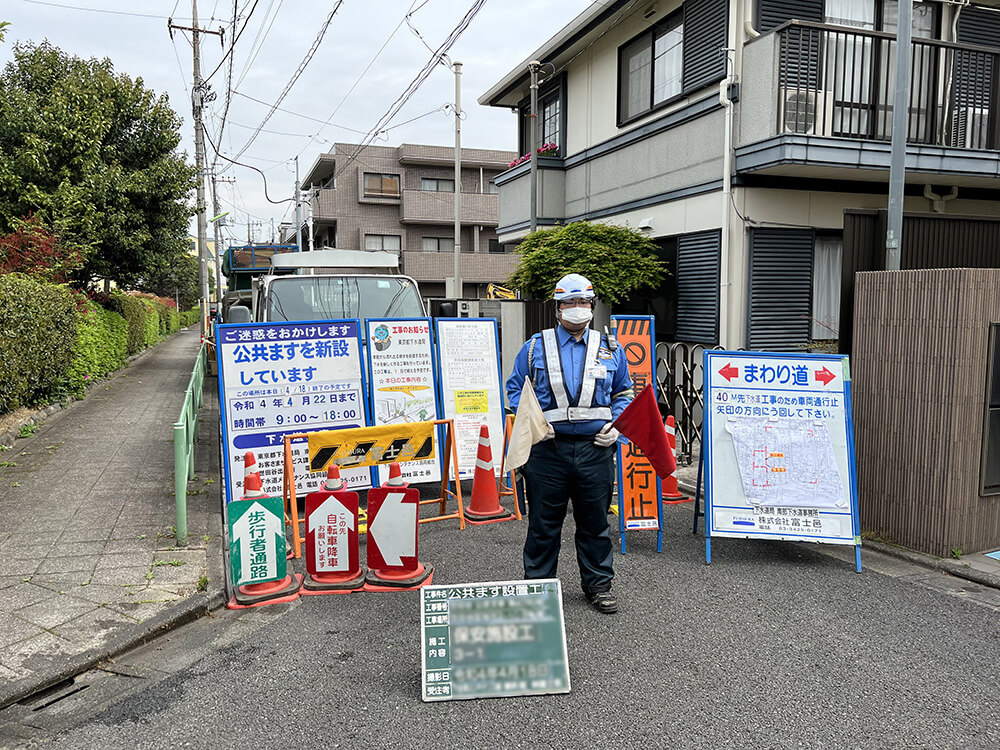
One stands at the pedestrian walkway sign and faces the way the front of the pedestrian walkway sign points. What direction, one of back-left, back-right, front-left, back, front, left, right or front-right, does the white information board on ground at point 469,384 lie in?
back-left

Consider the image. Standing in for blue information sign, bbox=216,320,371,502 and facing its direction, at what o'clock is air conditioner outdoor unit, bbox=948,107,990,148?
The air conditioner outdoor unit is roughly at 9 o'clock from the blue information sign.

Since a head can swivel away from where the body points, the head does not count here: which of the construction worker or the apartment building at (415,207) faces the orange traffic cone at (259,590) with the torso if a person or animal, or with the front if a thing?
the apartment building

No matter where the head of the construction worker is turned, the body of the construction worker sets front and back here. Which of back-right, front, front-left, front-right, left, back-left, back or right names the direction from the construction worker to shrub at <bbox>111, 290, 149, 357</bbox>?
back-right

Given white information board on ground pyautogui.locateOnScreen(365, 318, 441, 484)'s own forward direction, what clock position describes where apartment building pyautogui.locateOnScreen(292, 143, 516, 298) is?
The apartment building is roughly at 6 o'clock from the white information board on ground.

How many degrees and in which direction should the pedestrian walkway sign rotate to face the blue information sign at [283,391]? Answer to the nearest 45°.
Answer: approximately 180°

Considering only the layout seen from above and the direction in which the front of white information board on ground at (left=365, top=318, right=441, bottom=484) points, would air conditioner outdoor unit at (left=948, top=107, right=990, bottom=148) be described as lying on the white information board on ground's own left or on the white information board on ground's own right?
on the white information board on ground's own left

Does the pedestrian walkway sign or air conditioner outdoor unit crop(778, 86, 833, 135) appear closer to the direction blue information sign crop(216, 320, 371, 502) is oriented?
the pedestrian walkway sign
